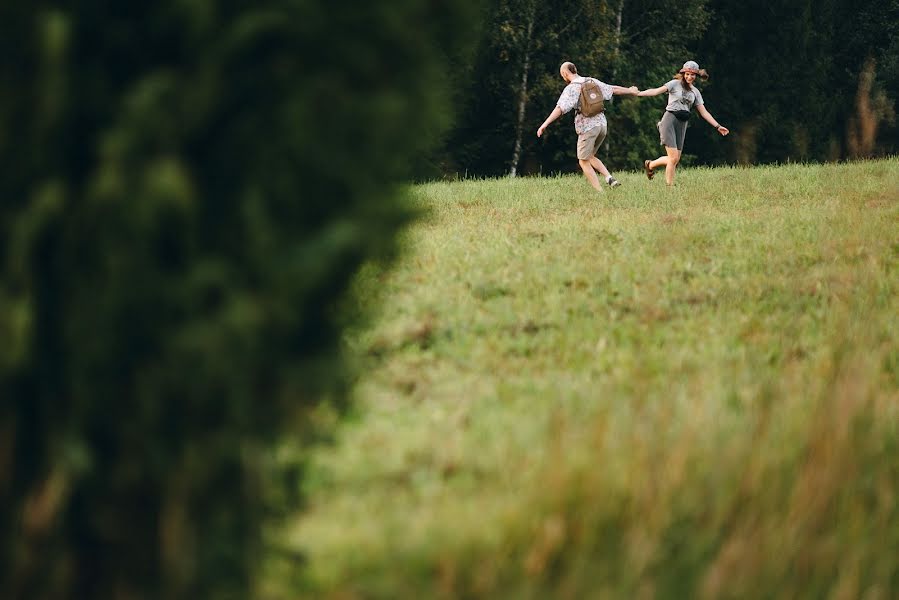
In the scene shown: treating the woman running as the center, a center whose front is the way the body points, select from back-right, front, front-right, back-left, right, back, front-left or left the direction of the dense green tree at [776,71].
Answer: back-left

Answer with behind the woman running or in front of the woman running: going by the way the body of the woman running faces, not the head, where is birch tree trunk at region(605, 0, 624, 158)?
behind

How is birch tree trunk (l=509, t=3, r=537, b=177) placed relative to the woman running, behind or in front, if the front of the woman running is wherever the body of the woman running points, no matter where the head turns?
behind

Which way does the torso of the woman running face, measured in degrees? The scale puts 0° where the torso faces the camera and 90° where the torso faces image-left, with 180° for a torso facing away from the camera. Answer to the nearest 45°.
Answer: approximately 315°
